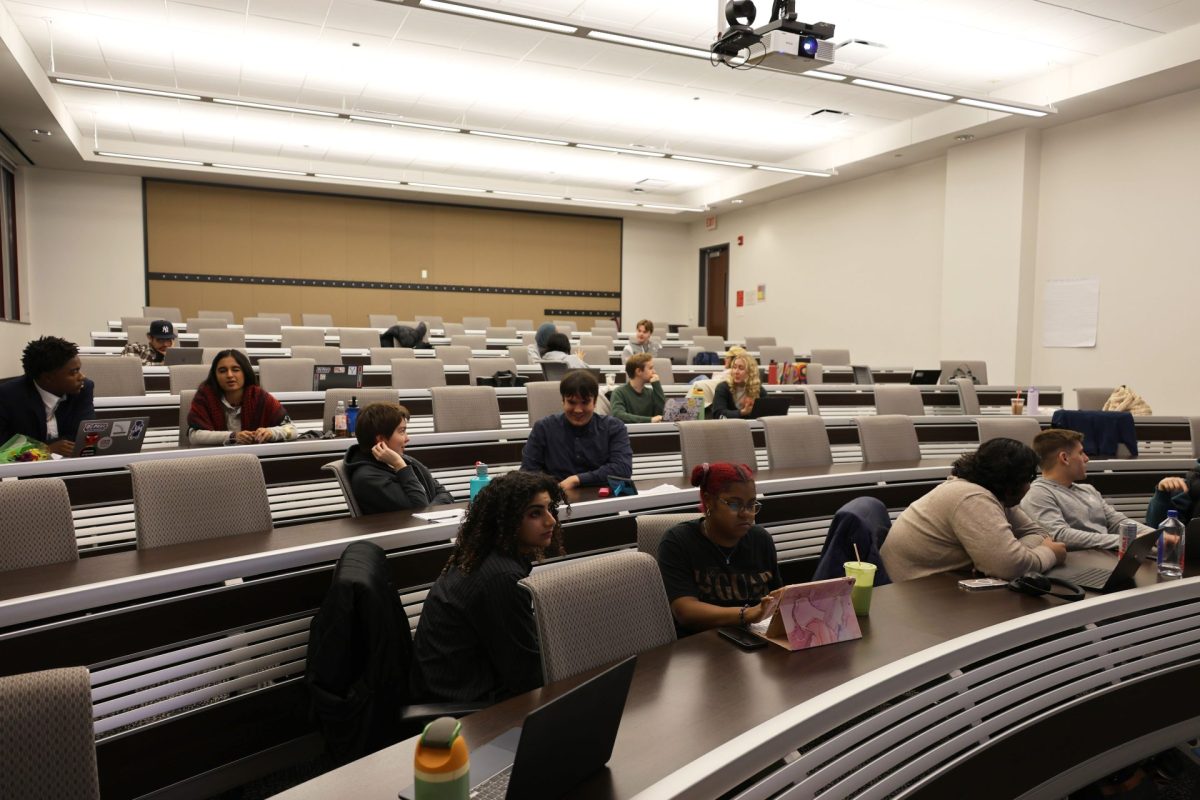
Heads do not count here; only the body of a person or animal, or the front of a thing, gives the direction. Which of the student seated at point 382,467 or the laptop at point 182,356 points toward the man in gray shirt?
the student seated

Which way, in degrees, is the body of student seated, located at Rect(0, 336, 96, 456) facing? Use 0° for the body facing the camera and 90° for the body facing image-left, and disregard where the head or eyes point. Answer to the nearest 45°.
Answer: approximately 315°

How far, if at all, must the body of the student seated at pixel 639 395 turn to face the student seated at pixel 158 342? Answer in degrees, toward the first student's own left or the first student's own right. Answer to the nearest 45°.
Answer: approximately 135° to the first student's own right

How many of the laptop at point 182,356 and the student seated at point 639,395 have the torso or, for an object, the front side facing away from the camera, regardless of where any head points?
1

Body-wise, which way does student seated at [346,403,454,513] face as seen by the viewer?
to the viewer's right

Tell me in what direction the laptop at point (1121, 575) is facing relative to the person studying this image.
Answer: facing away from the viewer and to the left of the viewer

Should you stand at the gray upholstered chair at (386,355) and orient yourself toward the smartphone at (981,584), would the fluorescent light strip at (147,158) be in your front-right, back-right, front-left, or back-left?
back-right

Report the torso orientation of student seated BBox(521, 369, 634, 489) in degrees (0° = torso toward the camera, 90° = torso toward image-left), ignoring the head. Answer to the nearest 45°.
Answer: approximately 0°

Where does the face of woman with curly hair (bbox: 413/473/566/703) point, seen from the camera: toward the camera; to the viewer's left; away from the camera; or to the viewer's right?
to the viewer's right

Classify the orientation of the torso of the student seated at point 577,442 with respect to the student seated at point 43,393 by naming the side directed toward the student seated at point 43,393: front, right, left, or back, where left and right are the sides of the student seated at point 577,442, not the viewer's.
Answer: right

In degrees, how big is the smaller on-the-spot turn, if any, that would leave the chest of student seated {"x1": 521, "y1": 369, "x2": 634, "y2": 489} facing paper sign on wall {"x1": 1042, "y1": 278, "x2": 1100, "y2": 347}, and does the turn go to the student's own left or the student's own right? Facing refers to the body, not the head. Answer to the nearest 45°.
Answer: approximately 135° to the student's own left

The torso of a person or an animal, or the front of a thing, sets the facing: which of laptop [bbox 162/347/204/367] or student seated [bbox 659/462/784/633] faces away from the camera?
the laptop

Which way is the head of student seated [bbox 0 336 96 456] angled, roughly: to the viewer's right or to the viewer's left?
to the viewer's right
